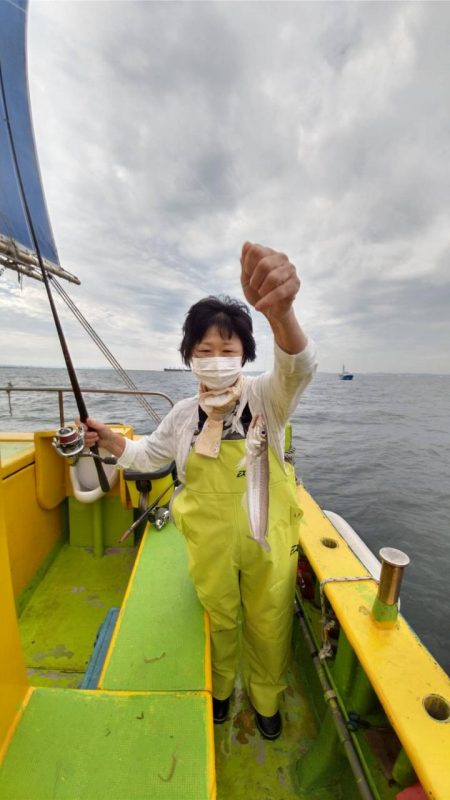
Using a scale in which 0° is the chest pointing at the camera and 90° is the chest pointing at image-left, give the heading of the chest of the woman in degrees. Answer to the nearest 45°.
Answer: approximately 0°
